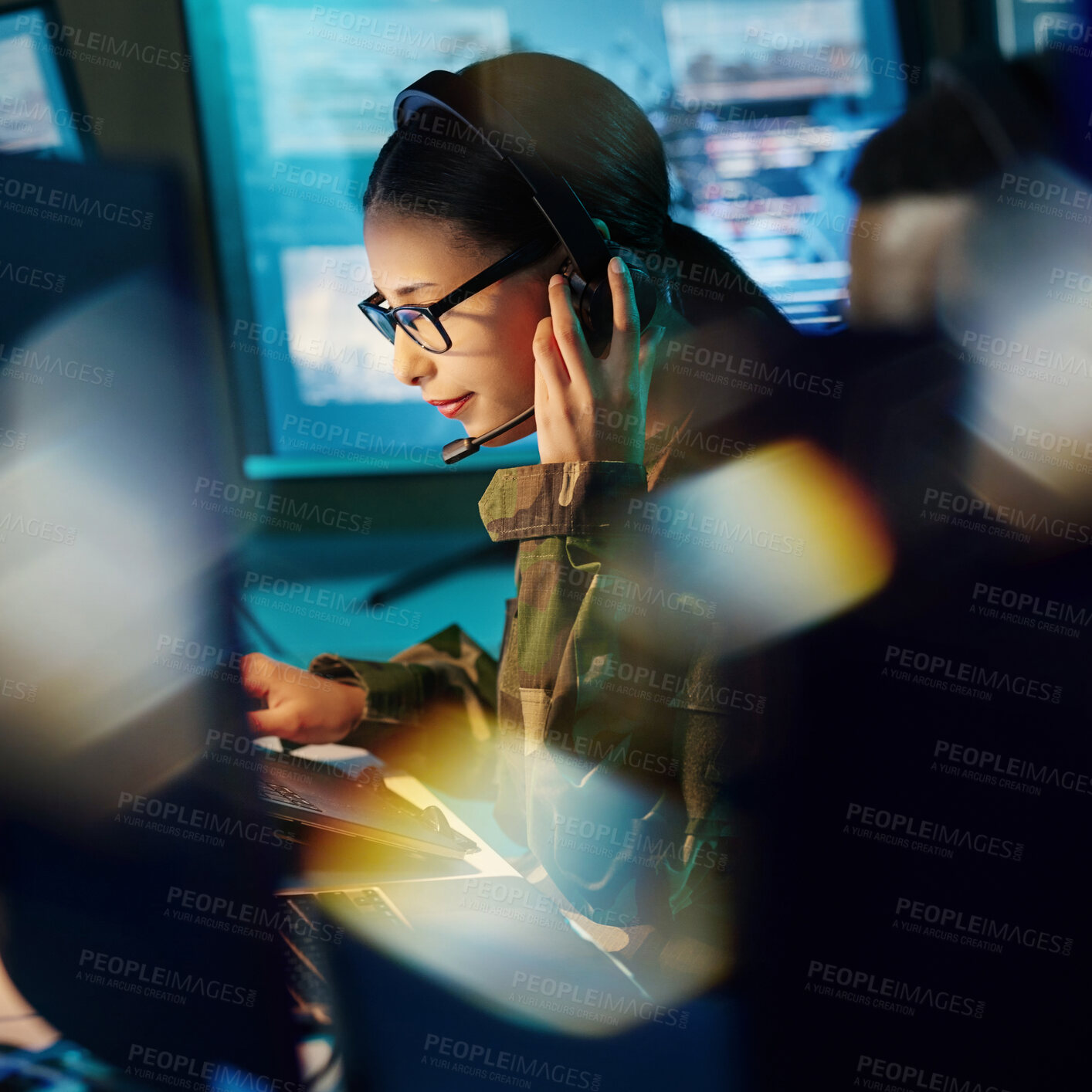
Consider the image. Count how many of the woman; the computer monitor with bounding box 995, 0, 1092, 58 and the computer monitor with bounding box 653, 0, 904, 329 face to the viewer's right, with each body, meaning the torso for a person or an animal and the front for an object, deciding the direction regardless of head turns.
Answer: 0

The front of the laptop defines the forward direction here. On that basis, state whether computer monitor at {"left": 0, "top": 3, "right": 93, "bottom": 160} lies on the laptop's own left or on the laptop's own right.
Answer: on the laptop's own left

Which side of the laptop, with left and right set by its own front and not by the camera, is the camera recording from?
right

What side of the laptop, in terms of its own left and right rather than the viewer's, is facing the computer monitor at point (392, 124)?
left

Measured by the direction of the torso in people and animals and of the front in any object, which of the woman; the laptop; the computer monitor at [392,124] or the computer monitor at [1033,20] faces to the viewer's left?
the woman

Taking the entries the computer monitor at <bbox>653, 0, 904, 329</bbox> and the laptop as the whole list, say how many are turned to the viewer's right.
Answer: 1

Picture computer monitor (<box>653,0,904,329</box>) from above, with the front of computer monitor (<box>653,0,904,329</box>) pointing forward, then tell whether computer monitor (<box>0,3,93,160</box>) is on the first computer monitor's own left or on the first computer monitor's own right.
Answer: on the first computer monitor's own right

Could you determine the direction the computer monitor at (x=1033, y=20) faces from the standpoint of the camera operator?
facing the viewer

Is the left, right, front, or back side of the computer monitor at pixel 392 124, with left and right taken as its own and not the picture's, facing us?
front

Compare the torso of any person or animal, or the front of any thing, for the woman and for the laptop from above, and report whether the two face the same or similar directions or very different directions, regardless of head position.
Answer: very different directions

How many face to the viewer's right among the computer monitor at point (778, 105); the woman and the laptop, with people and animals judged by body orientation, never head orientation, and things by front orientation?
1

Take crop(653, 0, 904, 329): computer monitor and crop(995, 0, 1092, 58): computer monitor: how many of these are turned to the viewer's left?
0

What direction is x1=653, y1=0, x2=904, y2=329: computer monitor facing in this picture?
toward the camera

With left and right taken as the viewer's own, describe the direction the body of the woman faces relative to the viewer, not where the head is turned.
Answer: facing to the left of the viewer

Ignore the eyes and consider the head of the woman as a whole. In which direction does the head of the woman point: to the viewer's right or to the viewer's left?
to the viewer's left
